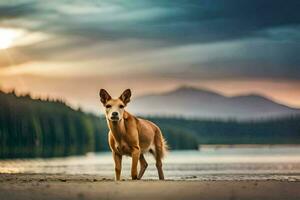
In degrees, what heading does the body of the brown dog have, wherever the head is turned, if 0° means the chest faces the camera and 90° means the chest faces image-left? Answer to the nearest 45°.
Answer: approximately 45°
